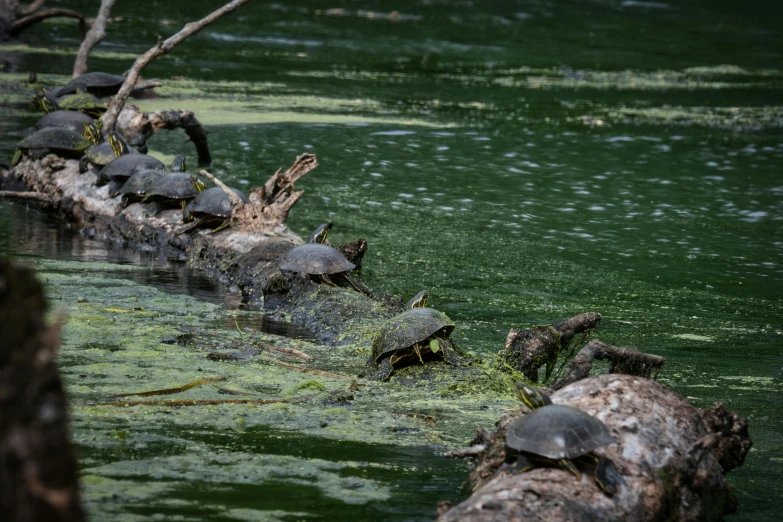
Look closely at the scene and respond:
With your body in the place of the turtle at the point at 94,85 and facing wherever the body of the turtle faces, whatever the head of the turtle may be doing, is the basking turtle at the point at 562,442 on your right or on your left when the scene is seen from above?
on your left

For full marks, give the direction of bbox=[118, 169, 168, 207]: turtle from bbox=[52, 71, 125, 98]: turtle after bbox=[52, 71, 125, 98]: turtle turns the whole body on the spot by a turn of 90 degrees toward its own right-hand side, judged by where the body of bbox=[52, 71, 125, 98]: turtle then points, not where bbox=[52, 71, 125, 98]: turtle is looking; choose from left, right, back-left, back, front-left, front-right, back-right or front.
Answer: back

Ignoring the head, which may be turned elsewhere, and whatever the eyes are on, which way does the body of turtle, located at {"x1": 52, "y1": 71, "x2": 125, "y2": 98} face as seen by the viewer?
to the viewer's left

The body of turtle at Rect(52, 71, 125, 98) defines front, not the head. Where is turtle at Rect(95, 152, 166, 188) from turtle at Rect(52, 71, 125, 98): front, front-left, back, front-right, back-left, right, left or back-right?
left

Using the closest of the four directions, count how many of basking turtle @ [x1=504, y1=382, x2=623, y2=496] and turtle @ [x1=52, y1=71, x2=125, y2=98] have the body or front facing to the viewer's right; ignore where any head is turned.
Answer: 0

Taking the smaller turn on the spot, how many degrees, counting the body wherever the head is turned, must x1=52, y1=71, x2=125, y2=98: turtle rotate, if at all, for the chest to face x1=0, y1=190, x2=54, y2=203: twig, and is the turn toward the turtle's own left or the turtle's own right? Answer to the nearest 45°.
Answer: approximately 90° to the turtle's own left

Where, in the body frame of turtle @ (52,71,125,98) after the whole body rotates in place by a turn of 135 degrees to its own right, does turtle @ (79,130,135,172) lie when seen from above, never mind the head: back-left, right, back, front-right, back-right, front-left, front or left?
back-right

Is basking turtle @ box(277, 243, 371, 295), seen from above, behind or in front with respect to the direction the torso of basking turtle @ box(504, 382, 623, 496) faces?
in front

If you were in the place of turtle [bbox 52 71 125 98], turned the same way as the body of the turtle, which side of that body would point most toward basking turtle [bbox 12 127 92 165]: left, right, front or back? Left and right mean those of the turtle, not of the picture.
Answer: left

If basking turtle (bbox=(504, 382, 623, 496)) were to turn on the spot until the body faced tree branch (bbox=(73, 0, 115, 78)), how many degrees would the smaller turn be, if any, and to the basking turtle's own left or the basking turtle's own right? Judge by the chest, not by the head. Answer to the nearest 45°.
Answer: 0° — it already faces it

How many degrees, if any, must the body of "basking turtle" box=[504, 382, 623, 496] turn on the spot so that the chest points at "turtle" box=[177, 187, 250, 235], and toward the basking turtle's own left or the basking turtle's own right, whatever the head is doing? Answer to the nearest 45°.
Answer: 0° — it already faces it

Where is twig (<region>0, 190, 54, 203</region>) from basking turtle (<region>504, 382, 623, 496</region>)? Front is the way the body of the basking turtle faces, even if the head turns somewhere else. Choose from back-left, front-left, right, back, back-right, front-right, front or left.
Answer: front

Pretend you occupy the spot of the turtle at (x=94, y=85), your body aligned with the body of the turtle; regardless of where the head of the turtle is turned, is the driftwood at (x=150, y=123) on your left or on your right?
on your left

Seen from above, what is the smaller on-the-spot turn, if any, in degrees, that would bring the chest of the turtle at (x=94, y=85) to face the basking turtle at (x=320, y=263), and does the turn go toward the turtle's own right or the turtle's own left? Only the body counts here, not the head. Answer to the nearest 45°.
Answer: approximately 90° to the turtle's own left
